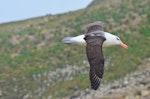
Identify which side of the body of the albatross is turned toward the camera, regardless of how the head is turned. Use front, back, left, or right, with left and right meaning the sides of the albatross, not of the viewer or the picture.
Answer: right
